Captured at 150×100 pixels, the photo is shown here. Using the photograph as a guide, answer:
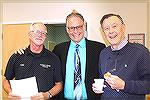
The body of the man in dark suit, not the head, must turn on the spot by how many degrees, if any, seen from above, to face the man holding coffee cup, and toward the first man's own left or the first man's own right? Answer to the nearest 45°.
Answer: approximately 45° to the first man's own left

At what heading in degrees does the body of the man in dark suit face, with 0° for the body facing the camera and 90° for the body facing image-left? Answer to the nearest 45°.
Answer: approximately 0°

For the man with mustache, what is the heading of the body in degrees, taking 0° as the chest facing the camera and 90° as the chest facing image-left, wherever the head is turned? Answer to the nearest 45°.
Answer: approximately 0°

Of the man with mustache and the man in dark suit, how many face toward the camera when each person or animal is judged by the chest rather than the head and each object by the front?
2
